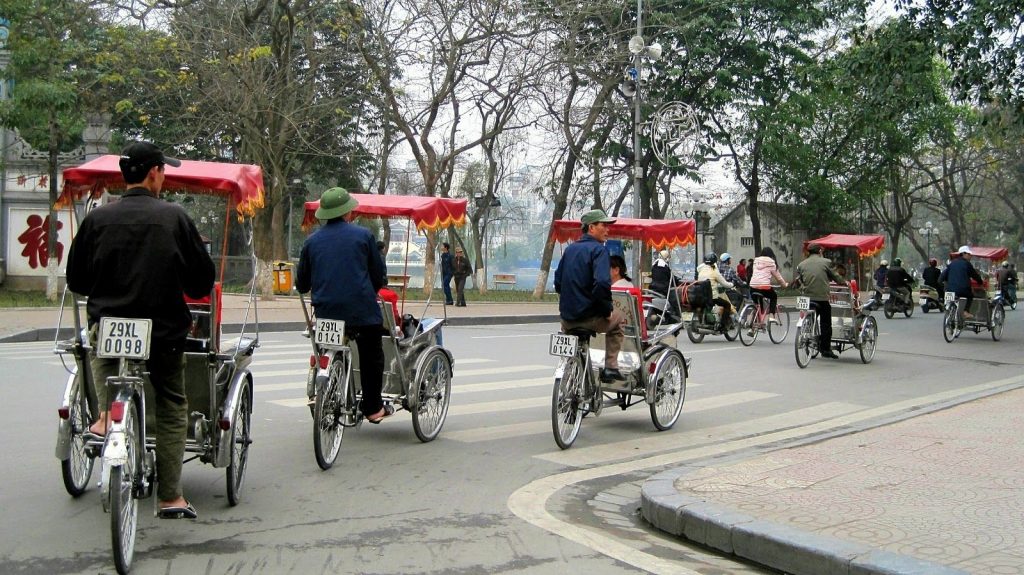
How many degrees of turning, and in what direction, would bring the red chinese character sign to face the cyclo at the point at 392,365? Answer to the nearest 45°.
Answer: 0° — it already faces it

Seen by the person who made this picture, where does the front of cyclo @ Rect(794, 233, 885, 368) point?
facing away from the viewer and to the right of the viewer

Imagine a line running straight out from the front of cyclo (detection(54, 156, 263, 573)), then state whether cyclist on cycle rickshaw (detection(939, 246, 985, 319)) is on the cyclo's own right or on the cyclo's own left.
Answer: on the cyclo's own right

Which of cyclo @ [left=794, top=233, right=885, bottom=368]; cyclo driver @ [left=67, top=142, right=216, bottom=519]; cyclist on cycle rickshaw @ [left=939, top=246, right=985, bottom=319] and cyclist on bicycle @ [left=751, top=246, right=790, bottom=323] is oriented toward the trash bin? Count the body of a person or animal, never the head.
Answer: the cyclo driver

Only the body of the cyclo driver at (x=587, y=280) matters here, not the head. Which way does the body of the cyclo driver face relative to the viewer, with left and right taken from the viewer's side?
facing away from the viewer and to the right of the viewer

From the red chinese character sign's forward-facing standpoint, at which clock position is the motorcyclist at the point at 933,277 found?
The motorcyclist is roughly at 10 o'clock from the red chinese character sign.

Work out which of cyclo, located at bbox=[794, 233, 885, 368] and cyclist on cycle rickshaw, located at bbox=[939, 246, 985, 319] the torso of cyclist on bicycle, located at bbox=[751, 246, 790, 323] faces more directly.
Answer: the cyclist on cycle rickshaw

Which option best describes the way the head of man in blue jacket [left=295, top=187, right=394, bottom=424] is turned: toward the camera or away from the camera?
away from the camera

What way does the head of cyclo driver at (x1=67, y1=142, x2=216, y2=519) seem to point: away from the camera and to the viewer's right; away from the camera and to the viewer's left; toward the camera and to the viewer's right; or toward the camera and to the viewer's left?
away from the camera and to the viewer's right

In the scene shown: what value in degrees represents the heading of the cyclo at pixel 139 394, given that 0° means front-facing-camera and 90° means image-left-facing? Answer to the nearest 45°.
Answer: approximately 180°

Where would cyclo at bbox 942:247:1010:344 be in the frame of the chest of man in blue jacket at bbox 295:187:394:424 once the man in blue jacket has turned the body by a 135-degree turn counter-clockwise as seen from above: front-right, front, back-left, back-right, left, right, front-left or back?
back-right

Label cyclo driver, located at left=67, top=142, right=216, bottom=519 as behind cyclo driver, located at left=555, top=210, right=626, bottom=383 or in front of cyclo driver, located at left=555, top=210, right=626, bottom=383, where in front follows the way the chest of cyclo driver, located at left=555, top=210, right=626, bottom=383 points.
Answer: behind

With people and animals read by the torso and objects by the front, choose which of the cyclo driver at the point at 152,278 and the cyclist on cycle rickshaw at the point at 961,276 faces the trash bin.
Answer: the cyclo driver

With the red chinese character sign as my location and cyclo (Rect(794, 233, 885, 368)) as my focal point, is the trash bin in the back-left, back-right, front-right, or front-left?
front-left
